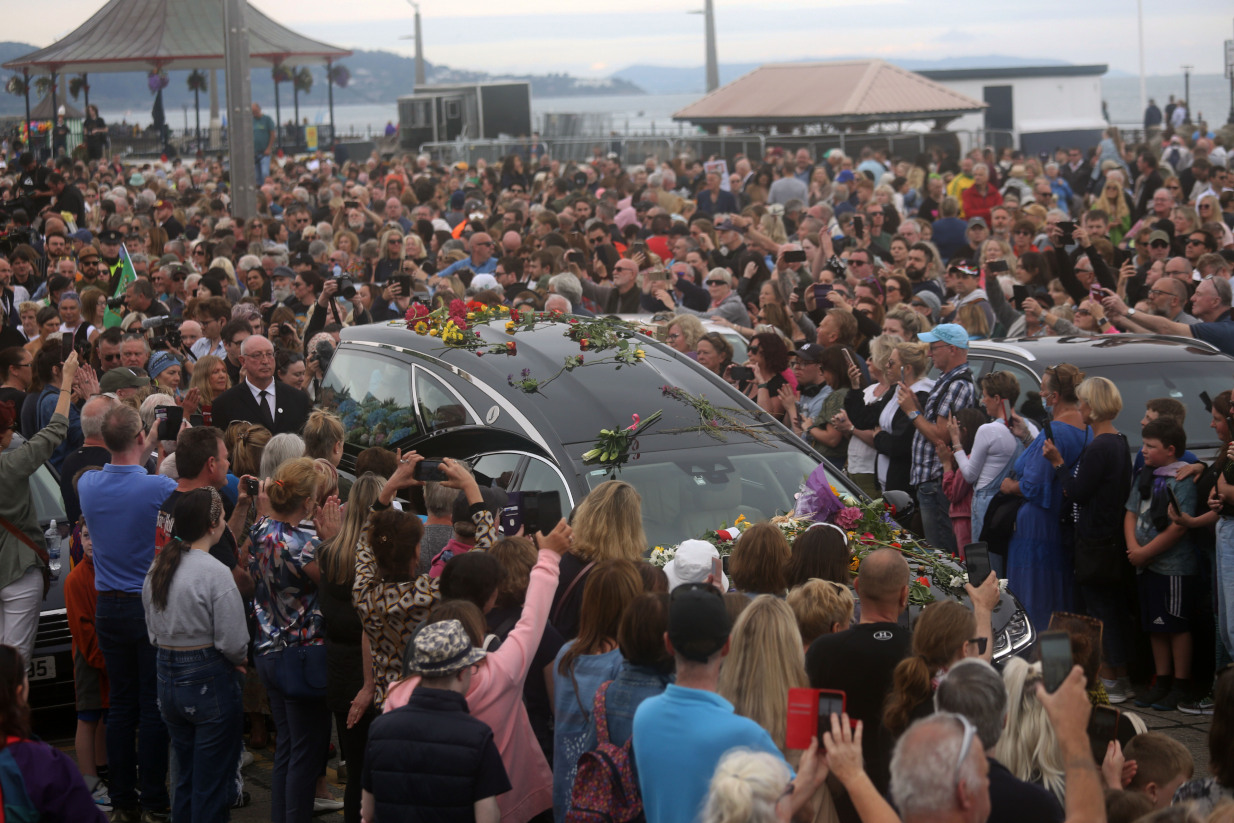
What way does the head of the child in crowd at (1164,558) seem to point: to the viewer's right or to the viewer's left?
to the viewer's left

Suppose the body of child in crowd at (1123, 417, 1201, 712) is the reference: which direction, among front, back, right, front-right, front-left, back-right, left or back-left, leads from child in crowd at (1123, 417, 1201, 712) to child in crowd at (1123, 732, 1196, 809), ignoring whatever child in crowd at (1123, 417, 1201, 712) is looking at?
front-left

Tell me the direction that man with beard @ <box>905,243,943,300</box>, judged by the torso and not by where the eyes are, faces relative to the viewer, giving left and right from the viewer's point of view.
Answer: facing the viewer and to the left of the viewer

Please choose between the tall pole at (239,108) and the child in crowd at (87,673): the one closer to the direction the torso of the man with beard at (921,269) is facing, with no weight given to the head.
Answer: the child in crowd

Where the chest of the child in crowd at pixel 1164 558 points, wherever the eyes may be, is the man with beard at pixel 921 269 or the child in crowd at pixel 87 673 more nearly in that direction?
the child in crowd

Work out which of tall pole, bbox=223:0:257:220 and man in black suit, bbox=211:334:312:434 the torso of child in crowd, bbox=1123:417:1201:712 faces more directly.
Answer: the man in black suit

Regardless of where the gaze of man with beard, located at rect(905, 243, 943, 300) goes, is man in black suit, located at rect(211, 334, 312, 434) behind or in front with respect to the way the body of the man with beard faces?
in front

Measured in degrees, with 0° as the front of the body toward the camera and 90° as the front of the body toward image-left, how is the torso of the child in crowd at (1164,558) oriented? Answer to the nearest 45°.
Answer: approximately 45°

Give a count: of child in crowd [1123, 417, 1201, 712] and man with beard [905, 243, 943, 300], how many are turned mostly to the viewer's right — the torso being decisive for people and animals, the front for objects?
0

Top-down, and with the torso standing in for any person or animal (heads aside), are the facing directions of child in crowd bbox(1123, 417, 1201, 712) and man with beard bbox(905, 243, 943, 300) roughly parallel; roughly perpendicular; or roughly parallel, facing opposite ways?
roughly parallel
